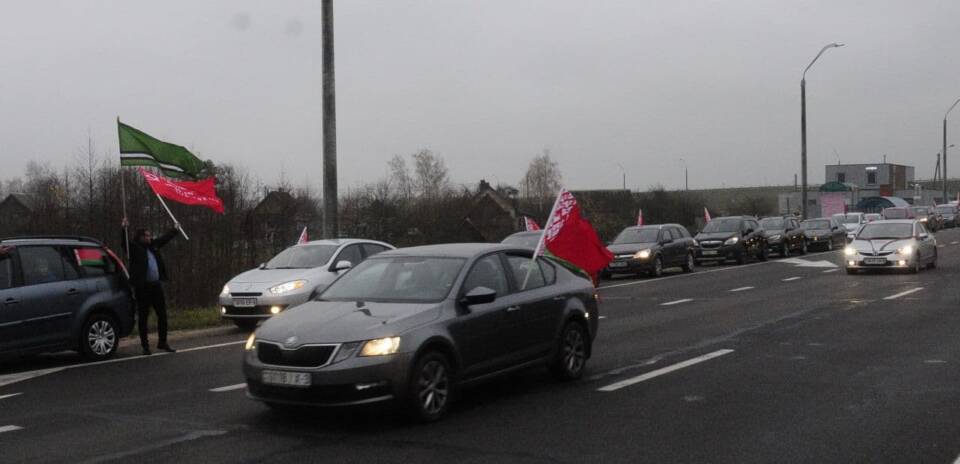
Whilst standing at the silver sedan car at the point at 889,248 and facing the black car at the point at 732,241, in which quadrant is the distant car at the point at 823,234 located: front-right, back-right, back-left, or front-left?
front-right

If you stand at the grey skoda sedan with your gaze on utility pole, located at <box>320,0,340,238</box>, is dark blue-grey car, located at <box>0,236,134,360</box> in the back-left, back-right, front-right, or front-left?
front-left

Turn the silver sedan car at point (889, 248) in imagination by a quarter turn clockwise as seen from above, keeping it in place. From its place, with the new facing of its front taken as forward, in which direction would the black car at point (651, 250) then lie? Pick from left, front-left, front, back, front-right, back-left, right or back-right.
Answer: front-left

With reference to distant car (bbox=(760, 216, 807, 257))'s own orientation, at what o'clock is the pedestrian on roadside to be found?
The pedestrian on roadside is roughly at 11 o'clock from the distant car.

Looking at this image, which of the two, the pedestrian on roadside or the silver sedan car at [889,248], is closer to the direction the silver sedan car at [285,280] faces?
the pedestrian on roadside

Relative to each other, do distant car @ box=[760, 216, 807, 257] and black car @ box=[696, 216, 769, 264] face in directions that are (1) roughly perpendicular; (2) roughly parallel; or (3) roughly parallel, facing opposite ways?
roughly parallel

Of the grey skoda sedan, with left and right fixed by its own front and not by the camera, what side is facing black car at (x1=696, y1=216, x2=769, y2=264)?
back

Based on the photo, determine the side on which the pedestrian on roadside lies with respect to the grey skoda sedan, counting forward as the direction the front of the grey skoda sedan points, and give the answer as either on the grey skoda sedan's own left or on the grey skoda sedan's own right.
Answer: on the grey skoda sedan's own right

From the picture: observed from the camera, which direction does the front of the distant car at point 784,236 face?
facing the viewer and to the left of the viewer

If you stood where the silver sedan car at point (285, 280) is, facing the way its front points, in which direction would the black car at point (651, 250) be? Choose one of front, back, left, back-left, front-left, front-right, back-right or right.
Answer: back

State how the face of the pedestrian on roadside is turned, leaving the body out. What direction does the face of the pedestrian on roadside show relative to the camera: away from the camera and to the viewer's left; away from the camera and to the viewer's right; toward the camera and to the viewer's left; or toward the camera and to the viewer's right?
toward the camera and to the viewer's right

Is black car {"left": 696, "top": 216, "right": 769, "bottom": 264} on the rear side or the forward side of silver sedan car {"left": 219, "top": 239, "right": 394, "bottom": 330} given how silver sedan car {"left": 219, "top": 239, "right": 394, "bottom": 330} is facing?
on the rear side
